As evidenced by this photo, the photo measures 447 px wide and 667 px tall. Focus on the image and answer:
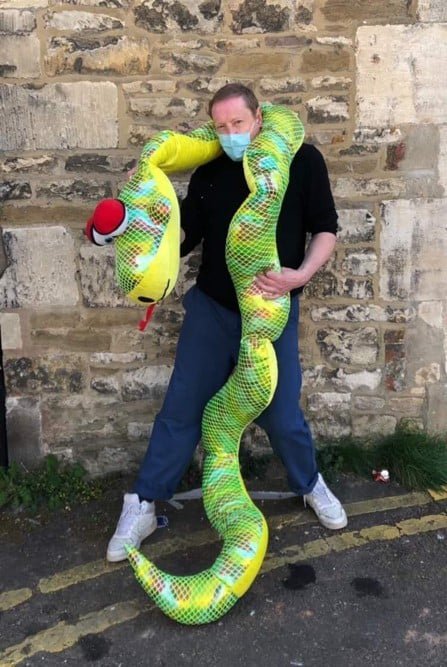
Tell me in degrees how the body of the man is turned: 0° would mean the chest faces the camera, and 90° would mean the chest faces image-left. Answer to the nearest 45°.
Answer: approximately 0°

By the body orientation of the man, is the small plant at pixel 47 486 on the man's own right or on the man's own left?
on the man's own right
